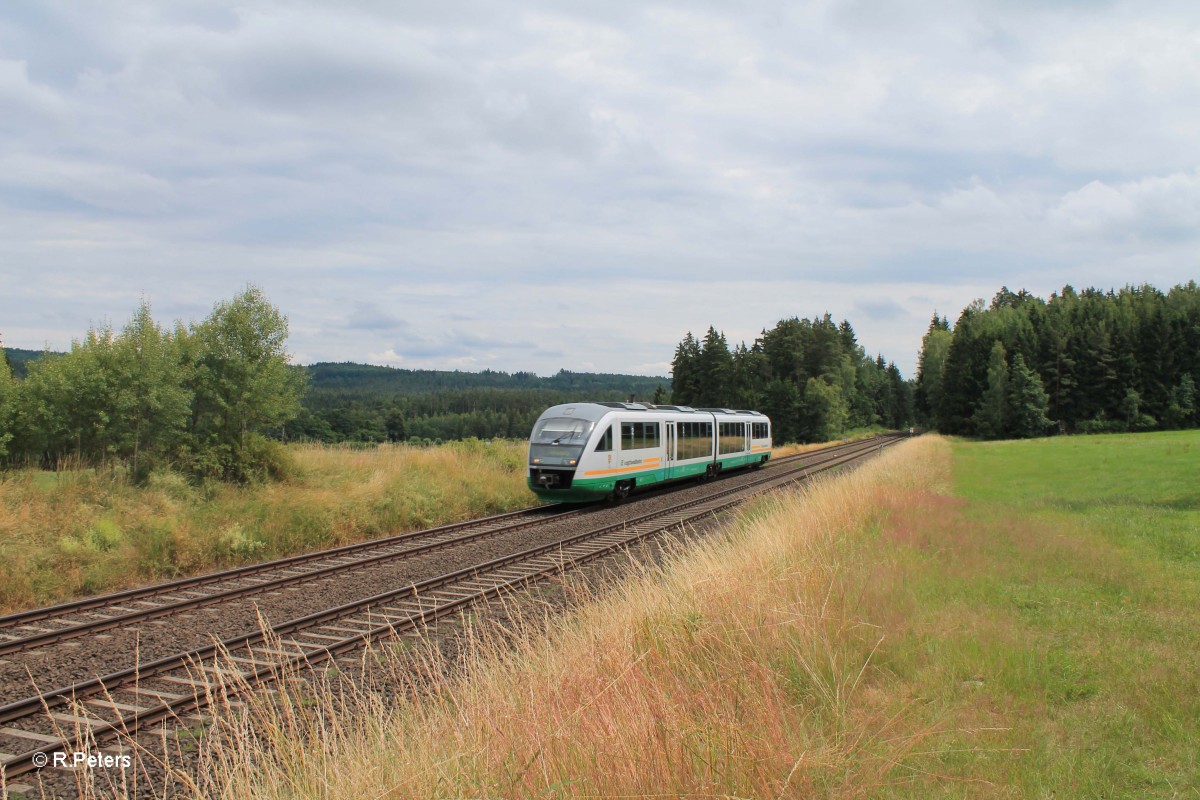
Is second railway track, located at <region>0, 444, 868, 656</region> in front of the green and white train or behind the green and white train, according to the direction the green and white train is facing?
in front
